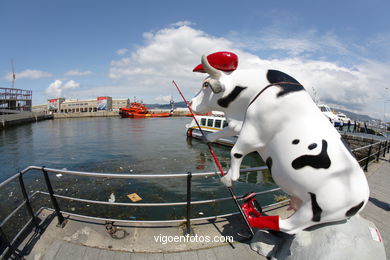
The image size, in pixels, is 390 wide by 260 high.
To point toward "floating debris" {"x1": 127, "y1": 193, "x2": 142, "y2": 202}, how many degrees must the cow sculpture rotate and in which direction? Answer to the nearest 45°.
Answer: approximately 45° to its right

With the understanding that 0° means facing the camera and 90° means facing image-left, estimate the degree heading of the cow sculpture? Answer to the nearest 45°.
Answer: approximately 90°
